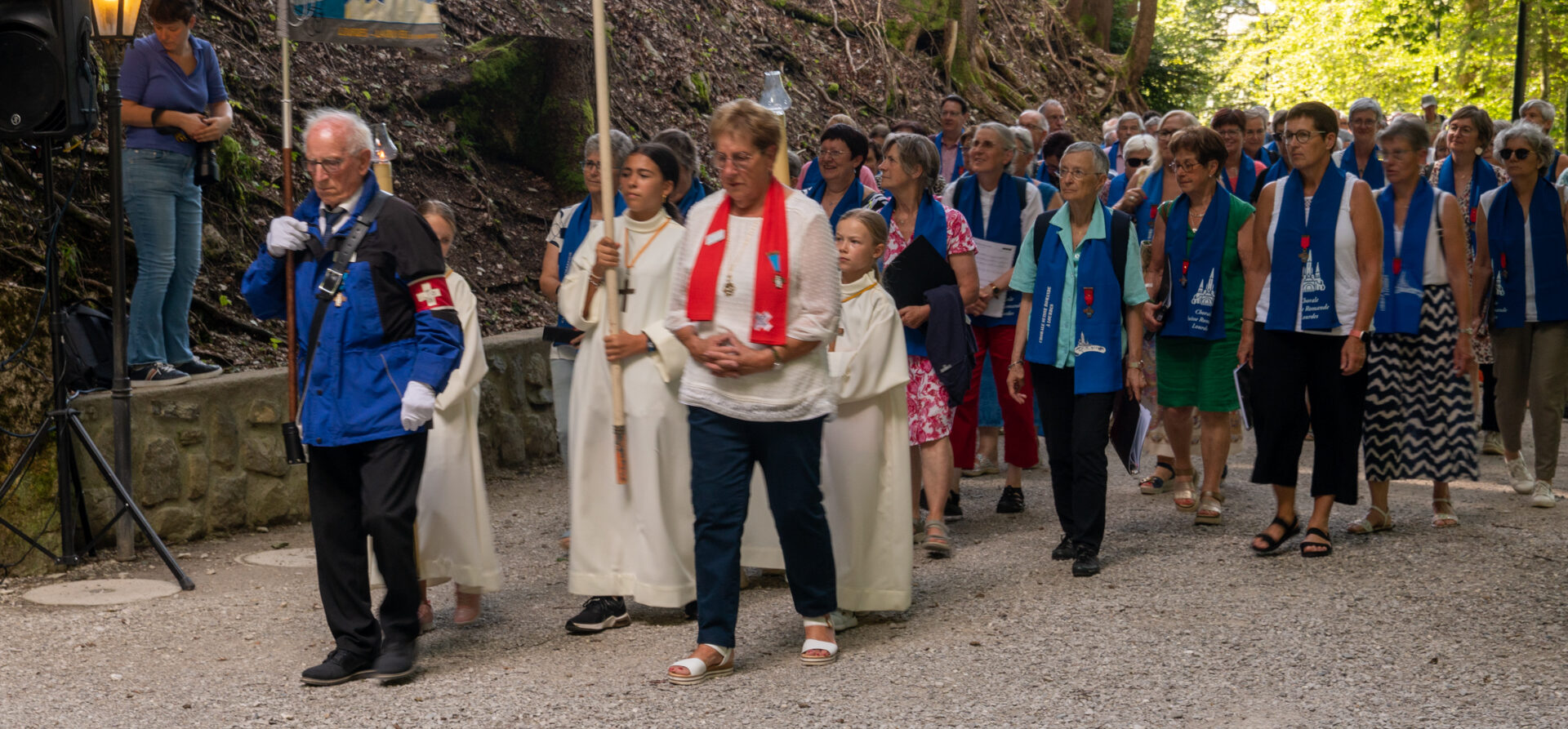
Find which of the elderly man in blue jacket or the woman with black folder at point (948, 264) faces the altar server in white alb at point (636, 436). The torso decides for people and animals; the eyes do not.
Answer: the woman with black folder

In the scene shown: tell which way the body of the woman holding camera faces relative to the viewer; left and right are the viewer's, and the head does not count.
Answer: facing the viewer and to the right of the viewer

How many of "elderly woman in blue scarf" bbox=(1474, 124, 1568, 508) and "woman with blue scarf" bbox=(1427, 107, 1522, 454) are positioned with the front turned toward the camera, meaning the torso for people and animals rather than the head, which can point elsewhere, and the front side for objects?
2

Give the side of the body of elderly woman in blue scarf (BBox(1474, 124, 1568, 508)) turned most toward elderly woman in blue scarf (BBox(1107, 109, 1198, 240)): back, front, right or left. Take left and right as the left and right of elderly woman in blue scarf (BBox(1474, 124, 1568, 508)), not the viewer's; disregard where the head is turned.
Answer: right

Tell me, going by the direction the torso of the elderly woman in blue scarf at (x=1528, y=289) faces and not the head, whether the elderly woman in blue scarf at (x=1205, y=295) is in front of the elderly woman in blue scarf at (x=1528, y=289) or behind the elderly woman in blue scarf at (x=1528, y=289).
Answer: in front

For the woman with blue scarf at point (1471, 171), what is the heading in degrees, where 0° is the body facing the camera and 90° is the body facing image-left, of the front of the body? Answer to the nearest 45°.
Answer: approximately 0°

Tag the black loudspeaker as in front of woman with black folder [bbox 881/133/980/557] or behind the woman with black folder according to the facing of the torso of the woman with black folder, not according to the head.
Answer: in front

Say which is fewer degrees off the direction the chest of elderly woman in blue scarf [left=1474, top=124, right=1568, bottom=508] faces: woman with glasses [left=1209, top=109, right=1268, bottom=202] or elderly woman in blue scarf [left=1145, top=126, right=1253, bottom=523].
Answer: the elderly woman in blue scarf [left=1145, top=126, right=1253, bottom=523]

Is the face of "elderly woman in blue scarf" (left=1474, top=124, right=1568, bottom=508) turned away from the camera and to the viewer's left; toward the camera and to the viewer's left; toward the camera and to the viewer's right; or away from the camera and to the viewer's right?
toward the camera and to the viewer's left
